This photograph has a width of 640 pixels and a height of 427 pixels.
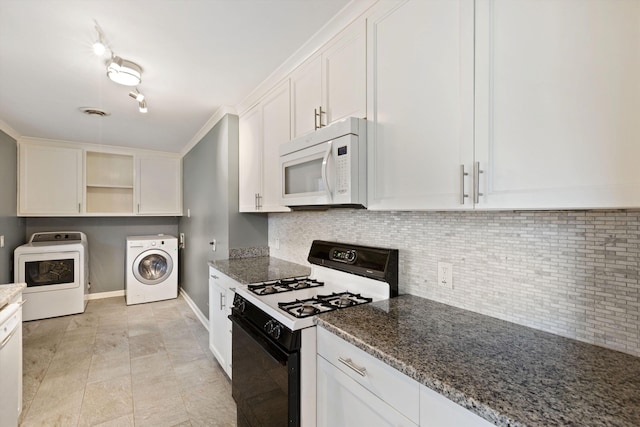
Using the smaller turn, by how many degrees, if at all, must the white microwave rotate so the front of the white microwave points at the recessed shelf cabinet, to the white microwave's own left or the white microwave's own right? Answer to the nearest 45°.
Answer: approximately 90° to the white microwave's own right

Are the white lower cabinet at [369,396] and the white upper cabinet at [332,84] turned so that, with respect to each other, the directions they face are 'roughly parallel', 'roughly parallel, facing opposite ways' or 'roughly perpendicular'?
roughly parallel

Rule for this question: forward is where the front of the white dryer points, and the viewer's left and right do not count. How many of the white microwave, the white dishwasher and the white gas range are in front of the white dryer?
3

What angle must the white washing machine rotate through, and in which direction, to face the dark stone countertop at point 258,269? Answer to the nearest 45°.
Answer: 0° — it already faces it

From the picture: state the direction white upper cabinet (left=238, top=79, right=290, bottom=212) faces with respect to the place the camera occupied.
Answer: facing the viewer and to the left of the viewer

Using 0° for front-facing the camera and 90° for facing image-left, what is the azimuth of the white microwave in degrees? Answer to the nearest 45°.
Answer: approximately 45°

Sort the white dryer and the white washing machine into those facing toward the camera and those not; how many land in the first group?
2

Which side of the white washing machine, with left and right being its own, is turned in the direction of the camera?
front

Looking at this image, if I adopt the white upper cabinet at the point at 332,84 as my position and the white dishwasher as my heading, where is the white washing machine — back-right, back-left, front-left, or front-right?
front-right

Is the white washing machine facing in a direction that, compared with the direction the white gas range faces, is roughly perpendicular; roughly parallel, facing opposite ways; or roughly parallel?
roughly perpendicular

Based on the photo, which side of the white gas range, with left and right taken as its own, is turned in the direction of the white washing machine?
right

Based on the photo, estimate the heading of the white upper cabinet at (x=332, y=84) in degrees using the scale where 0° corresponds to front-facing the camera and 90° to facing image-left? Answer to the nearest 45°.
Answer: approximately 45°
